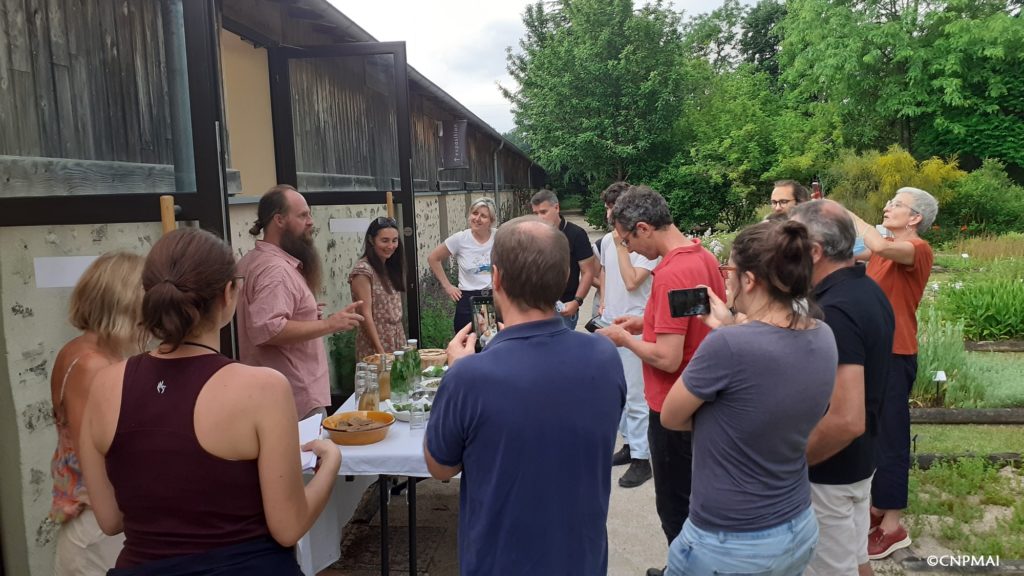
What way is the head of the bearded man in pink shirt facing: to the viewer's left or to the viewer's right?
to the viewer's right

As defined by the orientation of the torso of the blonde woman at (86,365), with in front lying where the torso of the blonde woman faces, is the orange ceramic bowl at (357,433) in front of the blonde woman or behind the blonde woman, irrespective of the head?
in front

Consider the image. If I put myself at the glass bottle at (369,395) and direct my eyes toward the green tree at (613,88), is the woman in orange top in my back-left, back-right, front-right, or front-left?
front-right

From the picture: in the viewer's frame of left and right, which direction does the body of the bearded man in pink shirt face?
facing to the right of the viewer

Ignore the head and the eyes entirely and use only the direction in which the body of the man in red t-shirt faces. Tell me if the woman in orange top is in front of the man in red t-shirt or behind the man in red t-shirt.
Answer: behind

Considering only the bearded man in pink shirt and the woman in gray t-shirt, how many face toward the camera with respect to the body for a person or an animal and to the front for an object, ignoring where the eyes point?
0

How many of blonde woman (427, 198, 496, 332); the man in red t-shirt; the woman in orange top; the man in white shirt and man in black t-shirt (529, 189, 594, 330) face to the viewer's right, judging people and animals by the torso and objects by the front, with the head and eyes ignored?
0

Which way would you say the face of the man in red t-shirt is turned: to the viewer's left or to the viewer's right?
to the viewer's left

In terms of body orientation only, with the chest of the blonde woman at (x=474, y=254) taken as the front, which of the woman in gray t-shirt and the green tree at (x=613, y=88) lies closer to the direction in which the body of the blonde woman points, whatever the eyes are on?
the woman in gray t-shirt

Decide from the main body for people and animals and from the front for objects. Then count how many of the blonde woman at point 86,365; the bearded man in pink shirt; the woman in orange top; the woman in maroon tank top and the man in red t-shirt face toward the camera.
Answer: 0

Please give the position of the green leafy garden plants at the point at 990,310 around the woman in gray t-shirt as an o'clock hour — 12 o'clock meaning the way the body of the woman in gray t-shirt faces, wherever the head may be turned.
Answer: The green leafy garden plants is roughly at 2 o'clock from the woman in gray t-shirt.

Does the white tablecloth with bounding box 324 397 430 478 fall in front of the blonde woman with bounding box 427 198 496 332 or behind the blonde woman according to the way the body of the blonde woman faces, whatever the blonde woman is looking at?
in front

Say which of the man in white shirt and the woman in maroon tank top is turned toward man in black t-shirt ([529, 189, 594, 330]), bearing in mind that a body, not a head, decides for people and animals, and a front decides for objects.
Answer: the woman in maroon tank top

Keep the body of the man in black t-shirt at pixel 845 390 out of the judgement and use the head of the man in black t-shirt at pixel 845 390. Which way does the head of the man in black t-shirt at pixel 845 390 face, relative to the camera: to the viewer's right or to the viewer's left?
to the viewer's left

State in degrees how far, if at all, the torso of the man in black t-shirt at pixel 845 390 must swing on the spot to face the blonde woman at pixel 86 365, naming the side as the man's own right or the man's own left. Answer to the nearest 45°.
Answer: approximately 90° to the man's own left

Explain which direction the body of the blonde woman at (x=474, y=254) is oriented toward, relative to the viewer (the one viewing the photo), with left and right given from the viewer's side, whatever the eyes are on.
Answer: facing the viewer

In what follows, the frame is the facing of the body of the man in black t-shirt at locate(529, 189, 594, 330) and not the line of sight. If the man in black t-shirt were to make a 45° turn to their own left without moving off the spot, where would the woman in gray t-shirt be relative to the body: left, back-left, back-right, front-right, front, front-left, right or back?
front

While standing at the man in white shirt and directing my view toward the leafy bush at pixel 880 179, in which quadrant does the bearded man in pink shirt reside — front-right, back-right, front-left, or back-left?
back-left

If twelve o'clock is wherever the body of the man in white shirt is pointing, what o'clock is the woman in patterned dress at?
The woman in patterned dress is roughly at 1 o'clock from the man in white shirt.

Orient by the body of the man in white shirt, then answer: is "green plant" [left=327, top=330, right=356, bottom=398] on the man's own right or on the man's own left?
on the man's own right

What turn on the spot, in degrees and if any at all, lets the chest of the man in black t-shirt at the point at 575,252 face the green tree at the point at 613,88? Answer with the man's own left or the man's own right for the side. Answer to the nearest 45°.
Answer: approximately 135° to the man's own right
